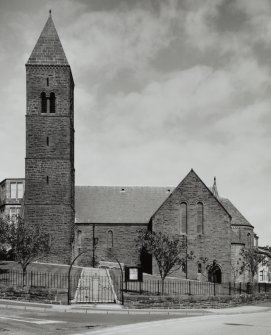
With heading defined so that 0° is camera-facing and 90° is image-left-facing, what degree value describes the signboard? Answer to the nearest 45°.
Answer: approximately 0°

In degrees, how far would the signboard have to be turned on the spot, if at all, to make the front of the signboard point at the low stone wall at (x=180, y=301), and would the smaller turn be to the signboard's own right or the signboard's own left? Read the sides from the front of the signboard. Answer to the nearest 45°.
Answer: approximately 45° to the signboard's own left

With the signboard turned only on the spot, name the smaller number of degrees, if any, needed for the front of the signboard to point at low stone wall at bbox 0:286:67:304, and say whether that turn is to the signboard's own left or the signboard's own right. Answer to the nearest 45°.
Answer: approximately 45° to the signboard's own right

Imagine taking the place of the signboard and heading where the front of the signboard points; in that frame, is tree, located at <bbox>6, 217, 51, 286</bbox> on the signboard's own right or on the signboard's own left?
on the signboard's own right
